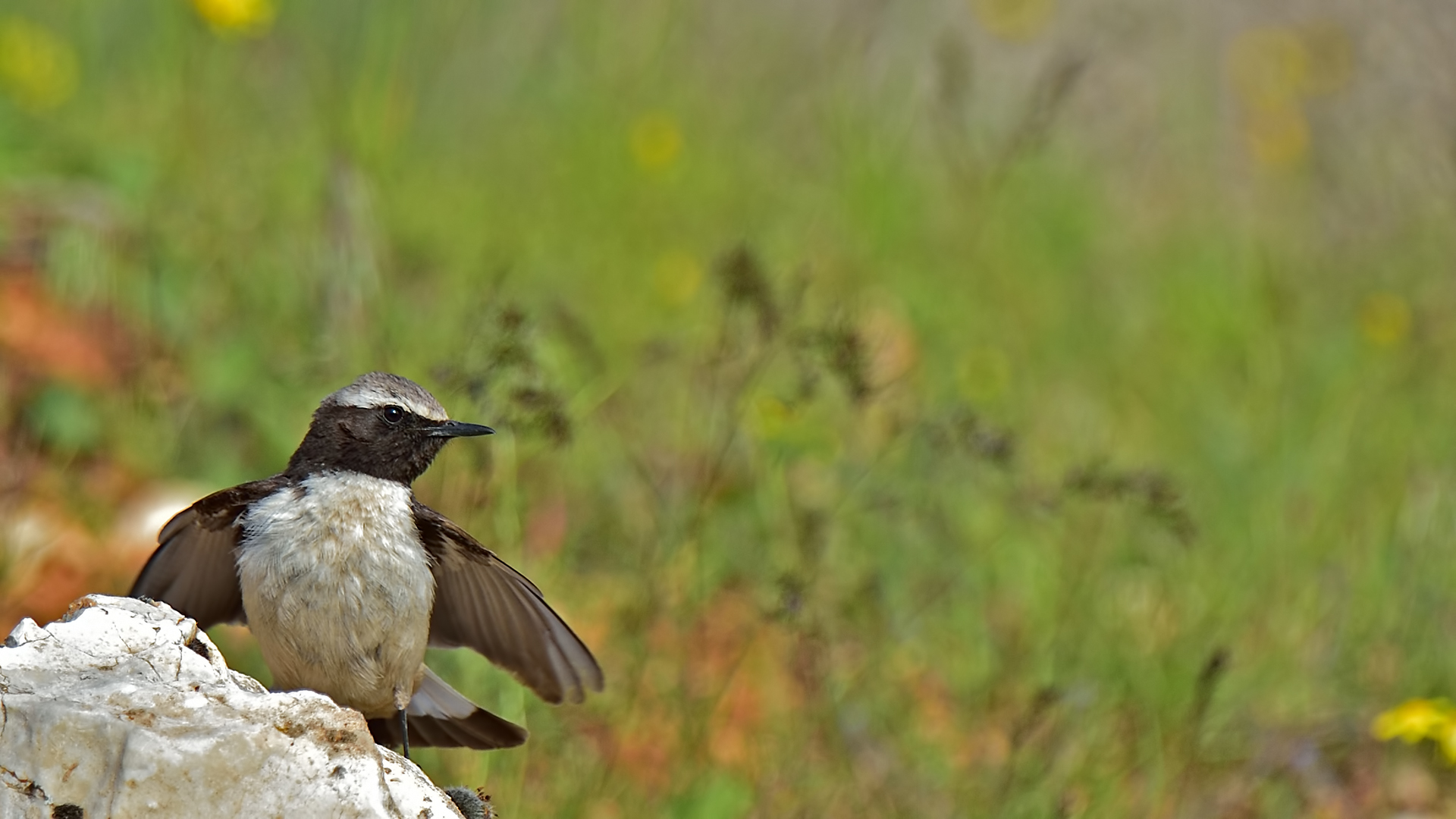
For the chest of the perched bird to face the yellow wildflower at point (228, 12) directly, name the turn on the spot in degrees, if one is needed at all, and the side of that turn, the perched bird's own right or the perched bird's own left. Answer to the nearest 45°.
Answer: approximately 135° to the perched bird's own right

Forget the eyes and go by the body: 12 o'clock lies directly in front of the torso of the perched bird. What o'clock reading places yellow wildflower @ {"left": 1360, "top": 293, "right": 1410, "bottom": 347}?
The yellow wildflower is roughly at 8 o'clock from the perched bird.

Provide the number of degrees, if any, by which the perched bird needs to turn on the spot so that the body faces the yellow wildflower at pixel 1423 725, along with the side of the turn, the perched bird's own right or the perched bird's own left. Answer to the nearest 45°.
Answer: approximately 90° to the perched bird's own left

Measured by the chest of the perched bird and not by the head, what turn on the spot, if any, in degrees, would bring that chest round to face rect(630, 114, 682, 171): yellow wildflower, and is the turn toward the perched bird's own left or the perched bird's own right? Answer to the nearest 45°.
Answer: approximately 180°

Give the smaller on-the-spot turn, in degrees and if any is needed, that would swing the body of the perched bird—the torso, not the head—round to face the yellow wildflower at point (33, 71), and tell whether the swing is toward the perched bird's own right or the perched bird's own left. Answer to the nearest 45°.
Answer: approximately 135° to the perched bird's own right

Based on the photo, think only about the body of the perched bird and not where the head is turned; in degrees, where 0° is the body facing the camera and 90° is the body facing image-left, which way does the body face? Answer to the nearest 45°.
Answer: approximately 0°
